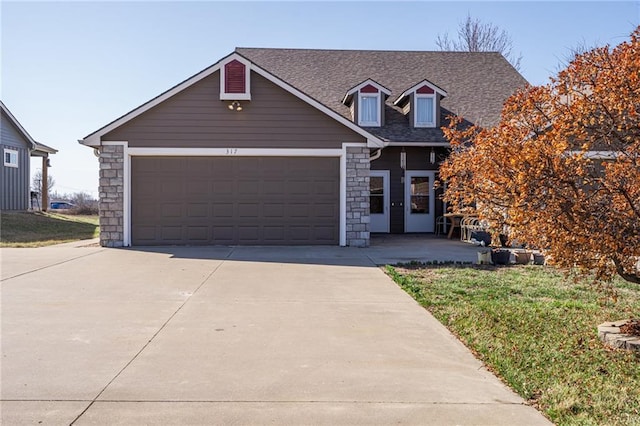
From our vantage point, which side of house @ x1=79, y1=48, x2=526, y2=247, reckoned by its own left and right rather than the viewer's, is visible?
front

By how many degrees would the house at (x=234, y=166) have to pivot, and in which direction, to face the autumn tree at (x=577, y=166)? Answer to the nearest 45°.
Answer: approximately 45° to its left

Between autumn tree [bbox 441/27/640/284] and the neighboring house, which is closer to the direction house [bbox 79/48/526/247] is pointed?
the autumn tree

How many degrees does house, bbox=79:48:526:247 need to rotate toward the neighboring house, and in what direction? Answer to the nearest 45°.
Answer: approximately 135° to its right
